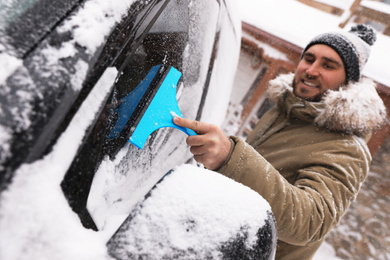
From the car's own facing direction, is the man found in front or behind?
behind

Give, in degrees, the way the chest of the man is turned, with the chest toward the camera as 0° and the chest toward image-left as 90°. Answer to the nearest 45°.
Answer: approximately 45°

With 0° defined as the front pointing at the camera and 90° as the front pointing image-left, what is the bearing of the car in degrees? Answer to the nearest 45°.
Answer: approximately 45°

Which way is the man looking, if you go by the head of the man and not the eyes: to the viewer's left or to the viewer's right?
to the viewer's left
